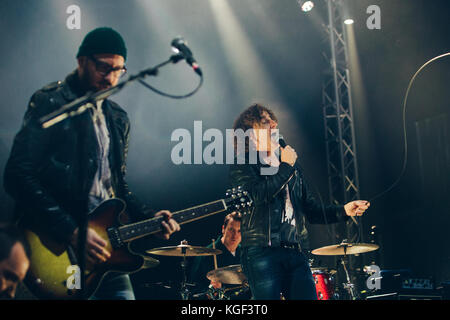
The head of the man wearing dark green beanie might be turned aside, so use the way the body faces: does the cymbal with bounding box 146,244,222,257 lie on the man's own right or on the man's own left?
on the man's own left

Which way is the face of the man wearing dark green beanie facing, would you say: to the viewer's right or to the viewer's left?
to the viewer's right

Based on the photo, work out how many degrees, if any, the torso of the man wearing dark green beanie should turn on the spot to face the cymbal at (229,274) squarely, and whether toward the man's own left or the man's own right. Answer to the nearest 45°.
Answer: approximately 90° to the man's own left

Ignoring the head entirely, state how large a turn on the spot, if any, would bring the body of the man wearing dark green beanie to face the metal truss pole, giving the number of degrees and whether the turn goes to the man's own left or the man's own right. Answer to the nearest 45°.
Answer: approximately 90° to the man's own left

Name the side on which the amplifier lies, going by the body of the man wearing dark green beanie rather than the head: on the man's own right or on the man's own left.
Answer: on the man's own left

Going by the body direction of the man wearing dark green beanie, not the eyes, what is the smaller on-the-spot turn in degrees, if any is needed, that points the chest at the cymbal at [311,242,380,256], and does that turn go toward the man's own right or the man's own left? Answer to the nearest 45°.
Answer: approximately 90° to the man's own left

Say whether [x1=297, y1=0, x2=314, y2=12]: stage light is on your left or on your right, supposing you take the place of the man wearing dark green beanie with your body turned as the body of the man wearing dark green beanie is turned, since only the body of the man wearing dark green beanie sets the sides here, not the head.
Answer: on your left

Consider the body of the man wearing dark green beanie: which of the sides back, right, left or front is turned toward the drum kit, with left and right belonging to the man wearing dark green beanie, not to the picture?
left

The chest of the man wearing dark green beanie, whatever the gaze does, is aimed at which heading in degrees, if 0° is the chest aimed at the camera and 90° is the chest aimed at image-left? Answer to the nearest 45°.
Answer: approximately 315°
